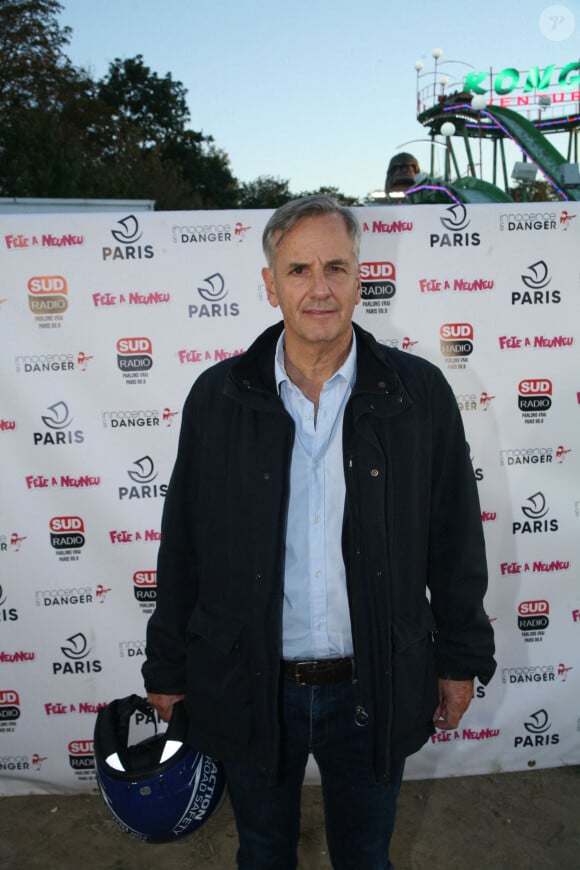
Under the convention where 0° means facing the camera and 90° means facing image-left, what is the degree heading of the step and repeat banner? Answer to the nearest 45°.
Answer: approximately 0°

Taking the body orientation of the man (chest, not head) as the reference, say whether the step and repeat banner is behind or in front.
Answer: behind

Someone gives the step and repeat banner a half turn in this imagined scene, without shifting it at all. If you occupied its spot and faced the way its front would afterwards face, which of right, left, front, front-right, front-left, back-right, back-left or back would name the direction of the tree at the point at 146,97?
front

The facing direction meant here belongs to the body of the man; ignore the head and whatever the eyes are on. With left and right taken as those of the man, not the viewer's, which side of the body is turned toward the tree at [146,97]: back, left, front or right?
back

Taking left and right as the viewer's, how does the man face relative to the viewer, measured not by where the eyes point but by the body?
facing the viewer

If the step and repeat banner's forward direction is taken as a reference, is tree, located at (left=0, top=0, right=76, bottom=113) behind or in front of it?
behind

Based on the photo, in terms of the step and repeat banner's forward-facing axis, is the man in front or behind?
in front

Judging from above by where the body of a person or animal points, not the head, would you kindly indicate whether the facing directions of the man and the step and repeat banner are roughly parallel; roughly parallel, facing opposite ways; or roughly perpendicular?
roughly parallel

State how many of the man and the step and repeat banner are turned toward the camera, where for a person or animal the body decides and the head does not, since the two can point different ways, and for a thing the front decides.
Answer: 2
